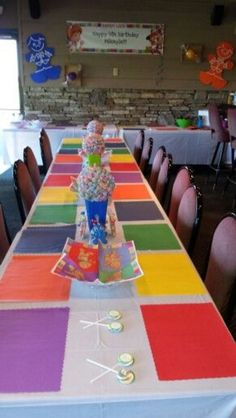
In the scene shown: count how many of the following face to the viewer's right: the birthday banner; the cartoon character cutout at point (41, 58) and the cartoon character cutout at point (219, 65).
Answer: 0

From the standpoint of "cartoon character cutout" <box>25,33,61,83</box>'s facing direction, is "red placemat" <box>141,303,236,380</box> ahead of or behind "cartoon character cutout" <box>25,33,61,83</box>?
ahead

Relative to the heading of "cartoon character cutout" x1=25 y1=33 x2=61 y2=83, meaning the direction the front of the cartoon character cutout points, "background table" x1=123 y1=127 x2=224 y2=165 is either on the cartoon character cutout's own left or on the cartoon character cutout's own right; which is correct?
on the cartoon character cutout's own left

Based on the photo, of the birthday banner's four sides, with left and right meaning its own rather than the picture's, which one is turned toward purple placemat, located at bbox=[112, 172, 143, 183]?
front

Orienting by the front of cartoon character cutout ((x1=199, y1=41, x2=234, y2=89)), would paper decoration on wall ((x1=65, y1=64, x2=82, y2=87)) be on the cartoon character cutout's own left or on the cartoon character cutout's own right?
on the cartoon character cutout's own right

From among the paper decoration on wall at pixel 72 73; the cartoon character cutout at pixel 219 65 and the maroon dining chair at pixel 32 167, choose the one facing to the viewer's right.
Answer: the maroon dining chair

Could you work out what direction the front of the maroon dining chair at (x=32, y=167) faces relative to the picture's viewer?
facing to the right of the viewer

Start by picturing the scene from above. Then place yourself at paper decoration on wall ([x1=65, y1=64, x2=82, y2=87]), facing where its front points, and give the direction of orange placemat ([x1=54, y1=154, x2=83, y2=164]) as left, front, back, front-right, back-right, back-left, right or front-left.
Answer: front

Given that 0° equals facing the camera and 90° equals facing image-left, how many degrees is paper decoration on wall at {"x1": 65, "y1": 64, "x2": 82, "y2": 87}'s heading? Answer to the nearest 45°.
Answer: approximately 0°

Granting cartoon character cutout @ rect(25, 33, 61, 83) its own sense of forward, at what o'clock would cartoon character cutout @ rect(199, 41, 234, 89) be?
cartoon character cutout @ rect(199, 41, 234, 89) is roughly at 9 o'clock from cartoon character cutout @ rect(25, 33, 61, 83).

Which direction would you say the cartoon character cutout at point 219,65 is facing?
toward the camera

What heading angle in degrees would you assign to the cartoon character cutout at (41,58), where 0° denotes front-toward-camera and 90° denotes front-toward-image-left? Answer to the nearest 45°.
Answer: approximately 0°

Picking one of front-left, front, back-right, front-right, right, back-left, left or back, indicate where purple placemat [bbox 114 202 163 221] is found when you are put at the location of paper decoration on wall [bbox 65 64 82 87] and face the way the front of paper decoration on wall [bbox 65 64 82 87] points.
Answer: front

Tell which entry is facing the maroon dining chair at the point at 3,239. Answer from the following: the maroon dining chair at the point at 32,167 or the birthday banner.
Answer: the birthday banner

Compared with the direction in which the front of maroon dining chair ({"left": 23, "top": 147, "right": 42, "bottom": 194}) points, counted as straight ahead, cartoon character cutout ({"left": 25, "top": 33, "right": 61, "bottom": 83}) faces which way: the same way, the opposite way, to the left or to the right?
to the right

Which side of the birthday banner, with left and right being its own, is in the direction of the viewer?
front

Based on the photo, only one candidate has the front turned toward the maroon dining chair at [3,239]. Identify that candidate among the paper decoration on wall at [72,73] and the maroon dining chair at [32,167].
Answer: the paper decoration on wall

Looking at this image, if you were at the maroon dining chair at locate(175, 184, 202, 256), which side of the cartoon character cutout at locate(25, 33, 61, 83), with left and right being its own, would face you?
front

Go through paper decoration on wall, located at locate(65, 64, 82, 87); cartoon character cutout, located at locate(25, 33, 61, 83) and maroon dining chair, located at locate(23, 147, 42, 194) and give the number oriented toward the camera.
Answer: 2

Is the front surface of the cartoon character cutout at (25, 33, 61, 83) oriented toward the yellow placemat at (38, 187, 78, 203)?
yes
